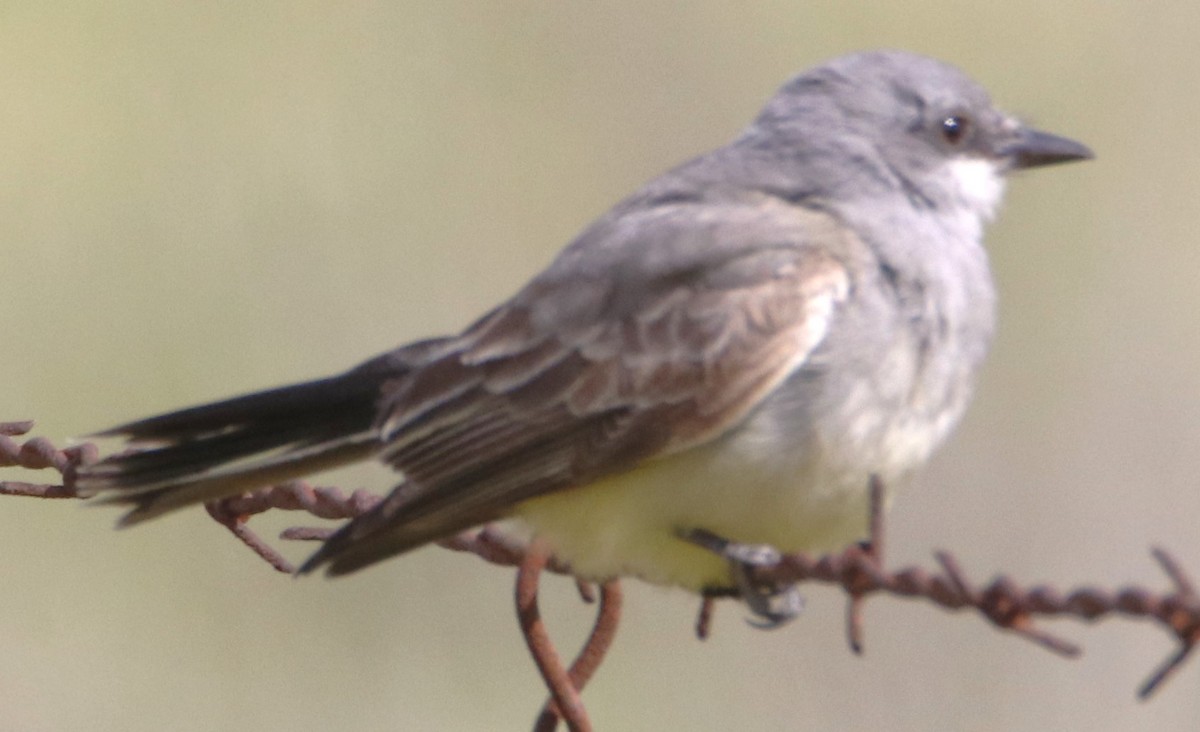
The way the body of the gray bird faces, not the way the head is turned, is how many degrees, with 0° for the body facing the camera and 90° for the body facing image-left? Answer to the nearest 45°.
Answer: approximately 270°
